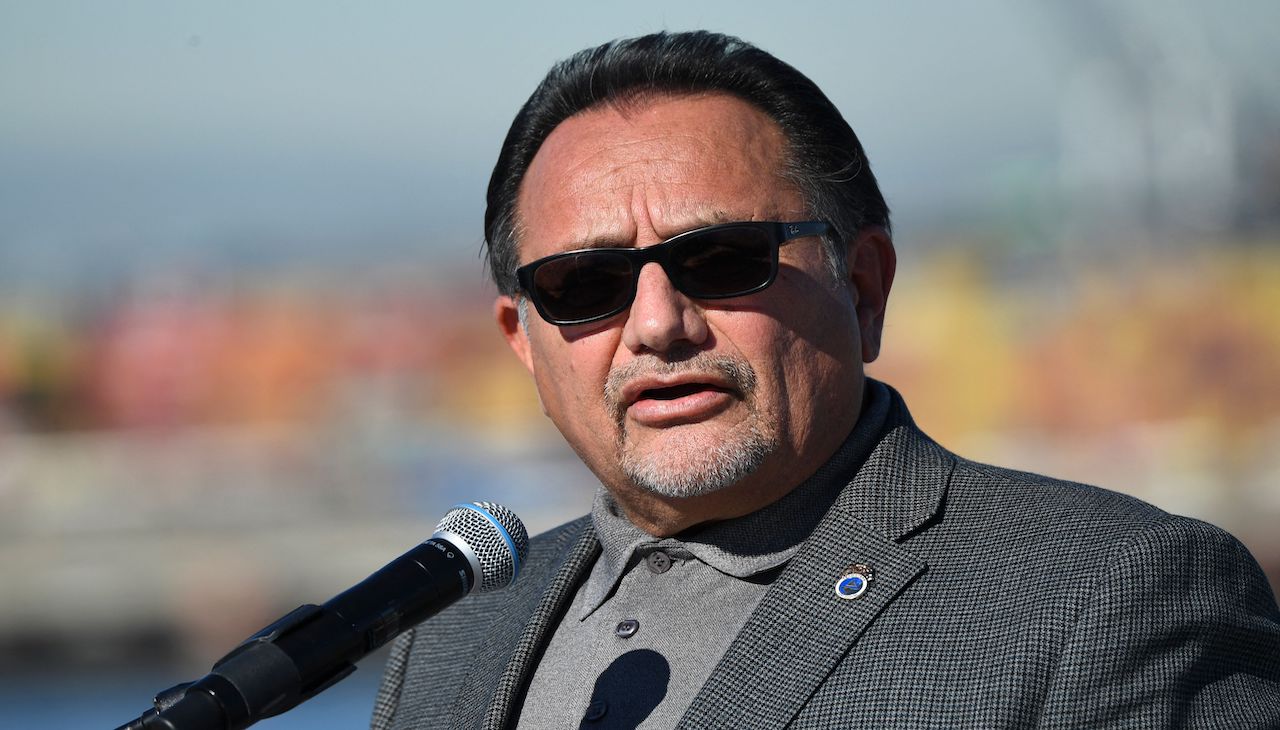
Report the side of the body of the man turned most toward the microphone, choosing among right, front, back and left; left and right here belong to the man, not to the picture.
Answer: front

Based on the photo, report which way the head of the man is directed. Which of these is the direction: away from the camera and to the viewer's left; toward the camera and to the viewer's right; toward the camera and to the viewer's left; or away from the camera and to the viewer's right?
toward the camera and to the viewer's left

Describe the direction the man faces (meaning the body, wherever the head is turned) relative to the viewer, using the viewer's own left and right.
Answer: facing the viewer and to the left of the viewer
